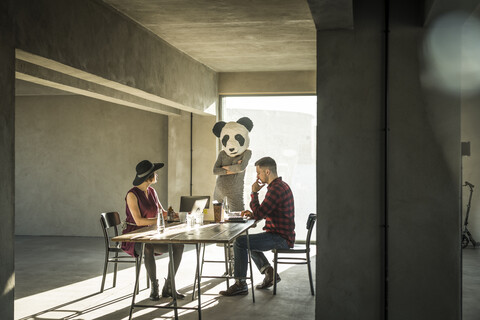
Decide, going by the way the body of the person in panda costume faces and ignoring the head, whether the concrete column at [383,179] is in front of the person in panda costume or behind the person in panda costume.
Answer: in front

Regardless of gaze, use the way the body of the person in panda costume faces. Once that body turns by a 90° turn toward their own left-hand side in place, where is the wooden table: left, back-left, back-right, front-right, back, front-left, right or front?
right

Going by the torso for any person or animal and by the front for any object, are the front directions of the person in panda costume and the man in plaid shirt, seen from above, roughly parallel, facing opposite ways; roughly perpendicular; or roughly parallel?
roughly perpendicular

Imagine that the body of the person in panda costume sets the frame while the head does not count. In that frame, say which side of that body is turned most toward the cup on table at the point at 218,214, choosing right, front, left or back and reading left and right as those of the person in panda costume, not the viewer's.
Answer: front

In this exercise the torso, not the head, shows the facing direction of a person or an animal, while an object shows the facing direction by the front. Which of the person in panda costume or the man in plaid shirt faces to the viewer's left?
the man in plaid shirt

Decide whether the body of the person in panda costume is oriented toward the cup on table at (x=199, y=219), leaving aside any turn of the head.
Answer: yes

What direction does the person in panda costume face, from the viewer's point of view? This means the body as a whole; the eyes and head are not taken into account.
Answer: toward the camera

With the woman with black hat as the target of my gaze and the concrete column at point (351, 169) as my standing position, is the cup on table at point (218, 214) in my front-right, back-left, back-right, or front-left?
front-right

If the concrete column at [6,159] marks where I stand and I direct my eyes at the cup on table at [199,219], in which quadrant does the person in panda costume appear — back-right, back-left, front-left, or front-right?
front-left

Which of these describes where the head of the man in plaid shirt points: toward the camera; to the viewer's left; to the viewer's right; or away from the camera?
to the viewer's left

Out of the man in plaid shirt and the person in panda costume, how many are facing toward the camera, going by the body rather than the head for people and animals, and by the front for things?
1

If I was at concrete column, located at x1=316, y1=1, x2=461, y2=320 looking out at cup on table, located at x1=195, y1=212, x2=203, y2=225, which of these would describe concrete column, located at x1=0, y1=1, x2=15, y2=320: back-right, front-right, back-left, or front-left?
front-left

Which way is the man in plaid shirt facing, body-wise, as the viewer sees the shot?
to the viewer's left

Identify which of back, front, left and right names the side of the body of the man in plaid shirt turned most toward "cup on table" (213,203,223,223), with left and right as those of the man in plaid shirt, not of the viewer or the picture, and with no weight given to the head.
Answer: front

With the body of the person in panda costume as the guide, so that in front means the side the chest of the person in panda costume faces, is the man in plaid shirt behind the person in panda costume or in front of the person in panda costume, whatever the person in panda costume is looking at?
in front

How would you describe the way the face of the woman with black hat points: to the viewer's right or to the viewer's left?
to the viewer's right

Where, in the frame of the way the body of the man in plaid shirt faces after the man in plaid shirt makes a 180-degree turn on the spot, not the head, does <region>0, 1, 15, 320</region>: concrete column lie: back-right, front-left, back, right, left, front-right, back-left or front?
back-right

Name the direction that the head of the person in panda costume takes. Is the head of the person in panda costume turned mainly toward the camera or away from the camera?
toward the camera
